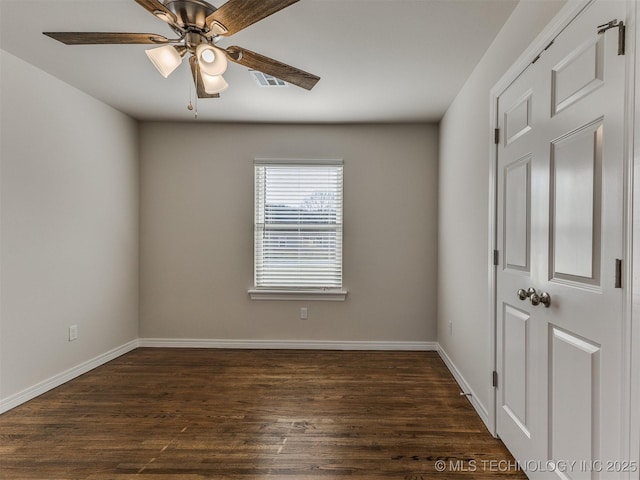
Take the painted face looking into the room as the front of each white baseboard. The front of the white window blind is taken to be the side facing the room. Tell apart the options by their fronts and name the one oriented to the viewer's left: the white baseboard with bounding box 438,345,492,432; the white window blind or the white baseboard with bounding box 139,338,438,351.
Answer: the white baseboard with bounding box 438,345,492,432

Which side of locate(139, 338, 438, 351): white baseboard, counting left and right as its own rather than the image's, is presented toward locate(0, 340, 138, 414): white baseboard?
right

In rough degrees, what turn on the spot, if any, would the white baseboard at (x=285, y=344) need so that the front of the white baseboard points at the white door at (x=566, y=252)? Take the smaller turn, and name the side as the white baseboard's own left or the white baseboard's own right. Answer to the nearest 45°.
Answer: approximately 45° to the white baseboard's own left

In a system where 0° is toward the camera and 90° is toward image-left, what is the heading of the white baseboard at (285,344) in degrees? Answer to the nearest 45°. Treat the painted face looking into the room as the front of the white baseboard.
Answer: approximately 0°

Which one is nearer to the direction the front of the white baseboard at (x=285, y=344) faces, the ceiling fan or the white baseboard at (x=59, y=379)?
the ceiling fan

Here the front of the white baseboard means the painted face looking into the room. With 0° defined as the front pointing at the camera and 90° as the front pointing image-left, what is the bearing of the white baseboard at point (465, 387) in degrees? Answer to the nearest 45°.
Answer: approximately 90°
